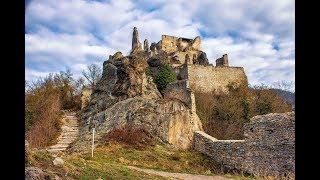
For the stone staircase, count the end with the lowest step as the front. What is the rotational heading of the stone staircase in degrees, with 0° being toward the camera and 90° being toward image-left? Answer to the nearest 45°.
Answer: approximately 0°

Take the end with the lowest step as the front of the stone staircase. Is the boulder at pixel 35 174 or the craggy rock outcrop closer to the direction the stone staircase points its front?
the boulder

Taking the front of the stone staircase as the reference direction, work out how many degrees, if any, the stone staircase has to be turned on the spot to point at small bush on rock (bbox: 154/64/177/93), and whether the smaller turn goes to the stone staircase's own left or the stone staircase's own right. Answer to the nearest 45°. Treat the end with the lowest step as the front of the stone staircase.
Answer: approximately 135° to the stone staircase's own left

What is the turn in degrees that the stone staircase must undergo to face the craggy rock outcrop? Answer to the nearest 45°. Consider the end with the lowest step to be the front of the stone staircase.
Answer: approximately 90° to its left

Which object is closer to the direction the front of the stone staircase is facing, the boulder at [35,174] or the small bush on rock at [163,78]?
the boulder

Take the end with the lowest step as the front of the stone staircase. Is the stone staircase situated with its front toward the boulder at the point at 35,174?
yes
